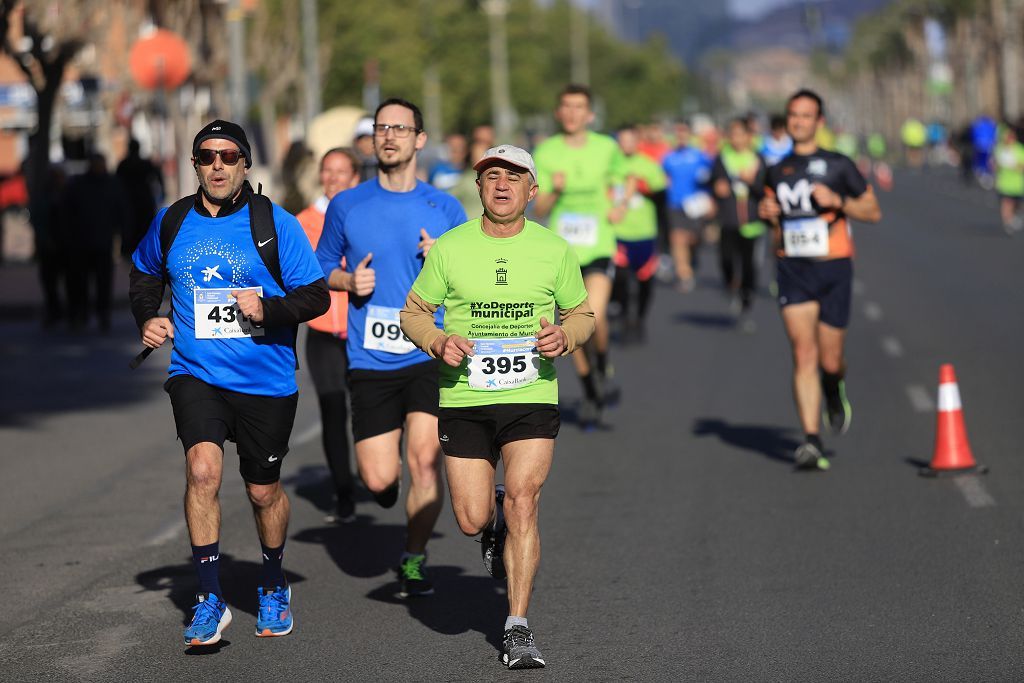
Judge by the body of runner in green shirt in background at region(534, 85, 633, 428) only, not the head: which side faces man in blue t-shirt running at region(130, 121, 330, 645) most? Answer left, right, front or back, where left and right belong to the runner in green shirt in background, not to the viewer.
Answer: front

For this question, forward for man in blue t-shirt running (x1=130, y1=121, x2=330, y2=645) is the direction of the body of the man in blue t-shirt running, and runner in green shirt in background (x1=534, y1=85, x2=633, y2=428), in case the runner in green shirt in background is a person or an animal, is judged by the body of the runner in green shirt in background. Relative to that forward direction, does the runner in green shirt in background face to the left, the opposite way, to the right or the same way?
the same way

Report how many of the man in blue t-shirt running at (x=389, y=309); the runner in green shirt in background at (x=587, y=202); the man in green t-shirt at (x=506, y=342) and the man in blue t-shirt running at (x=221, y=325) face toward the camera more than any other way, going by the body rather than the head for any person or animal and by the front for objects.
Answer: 4

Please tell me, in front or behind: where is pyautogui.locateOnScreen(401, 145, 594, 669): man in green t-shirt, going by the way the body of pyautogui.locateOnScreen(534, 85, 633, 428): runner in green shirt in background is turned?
in front

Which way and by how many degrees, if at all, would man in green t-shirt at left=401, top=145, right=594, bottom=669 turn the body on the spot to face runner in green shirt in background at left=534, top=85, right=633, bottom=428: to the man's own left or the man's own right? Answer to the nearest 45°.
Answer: approximately 180°

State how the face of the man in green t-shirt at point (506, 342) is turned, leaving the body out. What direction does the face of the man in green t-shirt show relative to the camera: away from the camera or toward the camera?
toward the camera

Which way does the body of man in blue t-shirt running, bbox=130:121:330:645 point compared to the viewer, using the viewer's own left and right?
facing the viewer

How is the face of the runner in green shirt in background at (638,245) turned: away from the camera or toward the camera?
toward the camera

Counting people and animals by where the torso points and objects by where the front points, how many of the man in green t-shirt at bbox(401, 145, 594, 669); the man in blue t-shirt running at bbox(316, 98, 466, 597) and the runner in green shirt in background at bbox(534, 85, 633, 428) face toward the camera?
3

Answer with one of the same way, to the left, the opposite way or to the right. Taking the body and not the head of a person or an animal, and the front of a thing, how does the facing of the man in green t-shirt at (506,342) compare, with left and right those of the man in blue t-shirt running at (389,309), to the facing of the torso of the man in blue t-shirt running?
the same way

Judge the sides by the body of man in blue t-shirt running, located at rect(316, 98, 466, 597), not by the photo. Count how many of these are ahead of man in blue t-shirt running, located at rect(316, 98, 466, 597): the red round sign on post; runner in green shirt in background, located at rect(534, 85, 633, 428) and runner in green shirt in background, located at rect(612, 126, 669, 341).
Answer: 0

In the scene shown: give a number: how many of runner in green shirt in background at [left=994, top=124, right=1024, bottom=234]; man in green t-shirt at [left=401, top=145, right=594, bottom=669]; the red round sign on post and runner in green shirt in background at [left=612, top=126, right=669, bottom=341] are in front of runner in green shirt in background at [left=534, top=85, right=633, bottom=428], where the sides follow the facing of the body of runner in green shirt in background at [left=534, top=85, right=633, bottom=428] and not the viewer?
1

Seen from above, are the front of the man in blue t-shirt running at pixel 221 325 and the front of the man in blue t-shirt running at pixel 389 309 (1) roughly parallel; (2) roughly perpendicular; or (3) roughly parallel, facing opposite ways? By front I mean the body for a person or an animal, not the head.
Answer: roughly parallel

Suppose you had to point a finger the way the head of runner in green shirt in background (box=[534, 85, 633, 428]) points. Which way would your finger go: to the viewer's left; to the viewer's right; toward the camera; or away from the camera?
toward the camera

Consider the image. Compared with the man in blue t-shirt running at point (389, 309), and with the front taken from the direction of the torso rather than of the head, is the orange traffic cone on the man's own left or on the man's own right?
on the man's own left

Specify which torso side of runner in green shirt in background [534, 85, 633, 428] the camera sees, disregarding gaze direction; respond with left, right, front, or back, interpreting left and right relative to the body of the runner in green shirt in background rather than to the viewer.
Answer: front

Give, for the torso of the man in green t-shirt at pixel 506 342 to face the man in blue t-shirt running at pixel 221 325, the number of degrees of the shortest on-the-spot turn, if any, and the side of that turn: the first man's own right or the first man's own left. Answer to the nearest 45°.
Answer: approximately 90° to the first man's own right

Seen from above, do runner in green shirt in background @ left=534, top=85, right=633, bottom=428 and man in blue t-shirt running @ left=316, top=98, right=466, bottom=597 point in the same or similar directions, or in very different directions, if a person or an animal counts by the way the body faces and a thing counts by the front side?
same or similar directions
